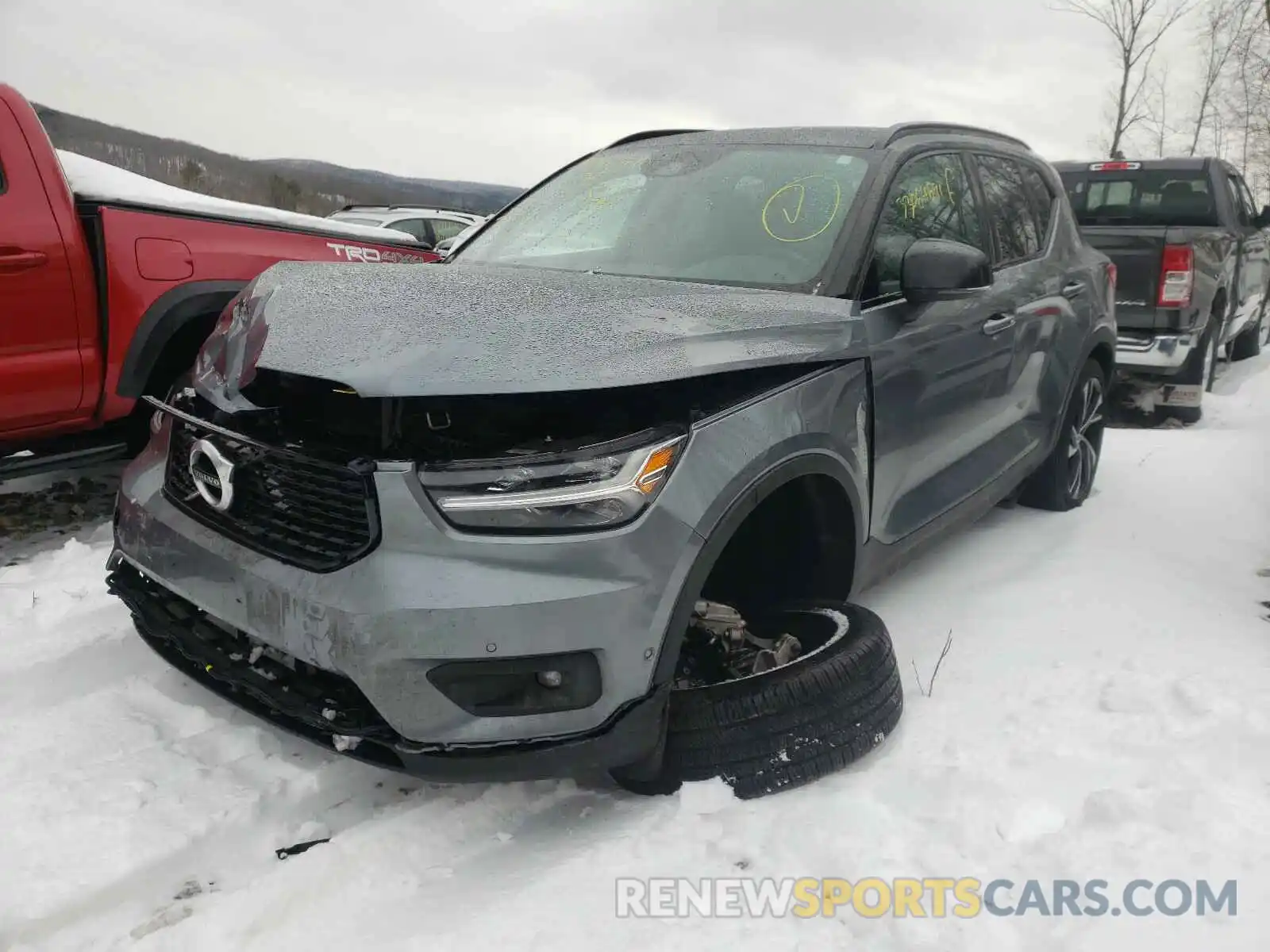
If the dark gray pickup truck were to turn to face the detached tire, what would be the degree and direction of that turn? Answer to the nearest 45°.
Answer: approximately 135° to its right

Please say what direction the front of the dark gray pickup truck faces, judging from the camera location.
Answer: facing away from the viewer and to the right of the viewer

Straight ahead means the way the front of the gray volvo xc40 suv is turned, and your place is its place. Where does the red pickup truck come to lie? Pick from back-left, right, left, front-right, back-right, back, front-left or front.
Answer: right

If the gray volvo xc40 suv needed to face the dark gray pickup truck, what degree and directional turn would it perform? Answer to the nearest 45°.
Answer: approximately 180°

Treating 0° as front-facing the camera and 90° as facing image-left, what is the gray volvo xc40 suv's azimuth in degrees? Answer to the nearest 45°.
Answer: approximately 45°

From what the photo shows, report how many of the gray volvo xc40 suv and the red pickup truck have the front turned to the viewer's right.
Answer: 0

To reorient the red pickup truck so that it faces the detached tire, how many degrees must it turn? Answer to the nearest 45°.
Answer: approximately 90° to its left
